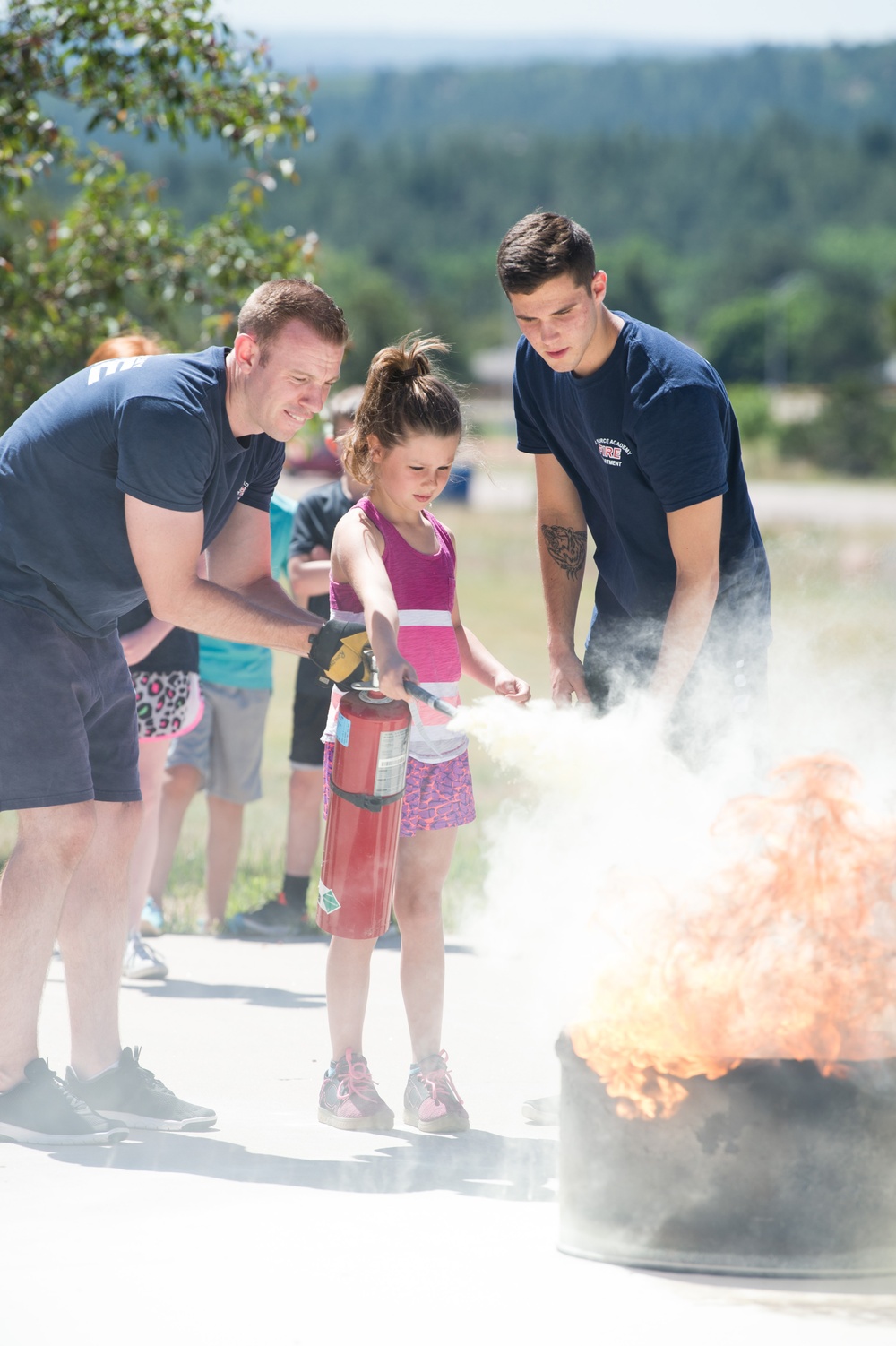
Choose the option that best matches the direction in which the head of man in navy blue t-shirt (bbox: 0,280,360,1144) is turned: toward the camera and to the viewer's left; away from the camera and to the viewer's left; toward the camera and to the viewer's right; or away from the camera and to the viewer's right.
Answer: toward the camera and to the viewer's right

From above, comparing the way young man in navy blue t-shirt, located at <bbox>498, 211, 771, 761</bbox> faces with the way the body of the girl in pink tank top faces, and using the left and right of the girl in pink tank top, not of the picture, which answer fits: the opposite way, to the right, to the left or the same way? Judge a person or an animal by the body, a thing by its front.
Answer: to the right

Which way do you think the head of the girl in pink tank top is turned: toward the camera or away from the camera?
toward the camera

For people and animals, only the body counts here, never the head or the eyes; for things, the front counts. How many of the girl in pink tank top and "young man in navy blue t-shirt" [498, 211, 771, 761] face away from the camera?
0

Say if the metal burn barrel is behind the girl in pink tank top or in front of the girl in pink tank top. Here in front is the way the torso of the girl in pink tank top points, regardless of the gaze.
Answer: in front

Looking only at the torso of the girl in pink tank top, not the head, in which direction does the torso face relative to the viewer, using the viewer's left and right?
facing the viewer and to the right of the viewer

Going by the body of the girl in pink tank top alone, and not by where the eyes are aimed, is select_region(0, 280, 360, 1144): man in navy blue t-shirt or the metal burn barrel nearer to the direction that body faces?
the metal burn barrel

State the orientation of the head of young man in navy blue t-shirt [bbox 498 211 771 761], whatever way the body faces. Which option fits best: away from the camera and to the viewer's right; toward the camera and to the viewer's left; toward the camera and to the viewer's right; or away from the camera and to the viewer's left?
toward the camera and to the viewer's left

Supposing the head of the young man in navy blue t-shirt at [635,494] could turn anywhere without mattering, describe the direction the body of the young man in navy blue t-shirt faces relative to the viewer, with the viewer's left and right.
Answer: facing the viewer and to the left of the viewer
